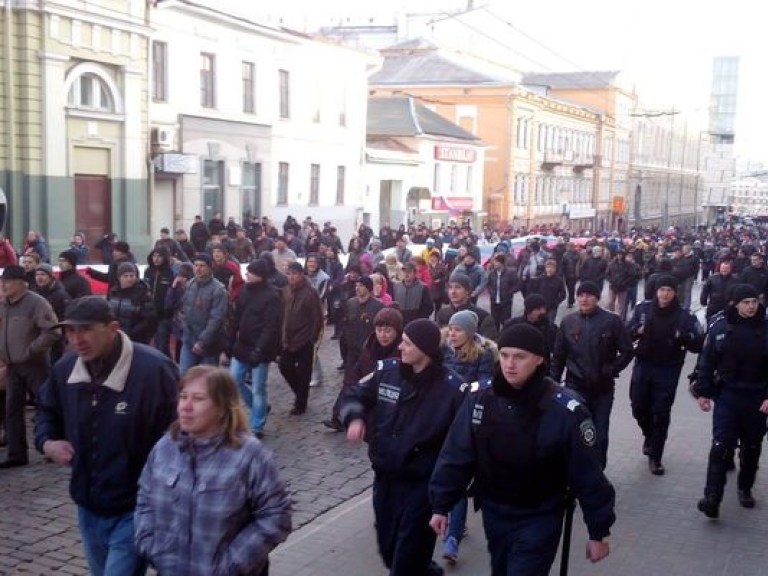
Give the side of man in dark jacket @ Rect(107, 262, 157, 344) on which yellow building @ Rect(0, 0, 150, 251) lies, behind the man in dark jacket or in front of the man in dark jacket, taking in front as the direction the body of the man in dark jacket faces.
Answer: behind

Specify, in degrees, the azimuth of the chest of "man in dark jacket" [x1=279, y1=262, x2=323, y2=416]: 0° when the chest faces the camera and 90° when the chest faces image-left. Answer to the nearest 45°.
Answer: approximately 45°

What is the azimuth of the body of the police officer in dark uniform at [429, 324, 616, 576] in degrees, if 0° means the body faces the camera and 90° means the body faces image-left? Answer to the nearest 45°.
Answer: approximately 45°

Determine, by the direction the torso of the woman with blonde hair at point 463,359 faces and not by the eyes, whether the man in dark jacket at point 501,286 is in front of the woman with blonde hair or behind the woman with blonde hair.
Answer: behind

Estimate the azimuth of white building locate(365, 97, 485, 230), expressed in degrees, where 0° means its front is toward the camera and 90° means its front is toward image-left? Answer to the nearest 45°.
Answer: approximately 315°

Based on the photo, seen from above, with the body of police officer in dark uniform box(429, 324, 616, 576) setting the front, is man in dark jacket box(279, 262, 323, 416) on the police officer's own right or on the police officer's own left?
on the police officer's own right

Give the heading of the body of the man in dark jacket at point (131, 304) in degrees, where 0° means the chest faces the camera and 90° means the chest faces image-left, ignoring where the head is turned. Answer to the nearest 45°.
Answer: approximately 0°

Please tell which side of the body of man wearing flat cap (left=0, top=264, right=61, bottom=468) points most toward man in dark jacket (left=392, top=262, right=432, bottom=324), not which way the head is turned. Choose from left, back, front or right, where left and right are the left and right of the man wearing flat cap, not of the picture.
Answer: back

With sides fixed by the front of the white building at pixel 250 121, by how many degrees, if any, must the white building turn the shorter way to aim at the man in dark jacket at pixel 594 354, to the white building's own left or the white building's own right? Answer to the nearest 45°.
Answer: approximately 45° to the white building's own right

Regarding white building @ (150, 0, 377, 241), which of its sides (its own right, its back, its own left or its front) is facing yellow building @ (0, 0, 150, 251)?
right

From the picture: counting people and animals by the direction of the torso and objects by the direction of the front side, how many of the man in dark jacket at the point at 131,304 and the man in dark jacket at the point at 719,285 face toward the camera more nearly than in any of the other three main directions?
2

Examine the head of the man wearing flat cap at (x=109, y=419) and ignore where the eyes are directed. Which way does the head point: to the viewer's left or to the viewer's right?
to the viewer's left
